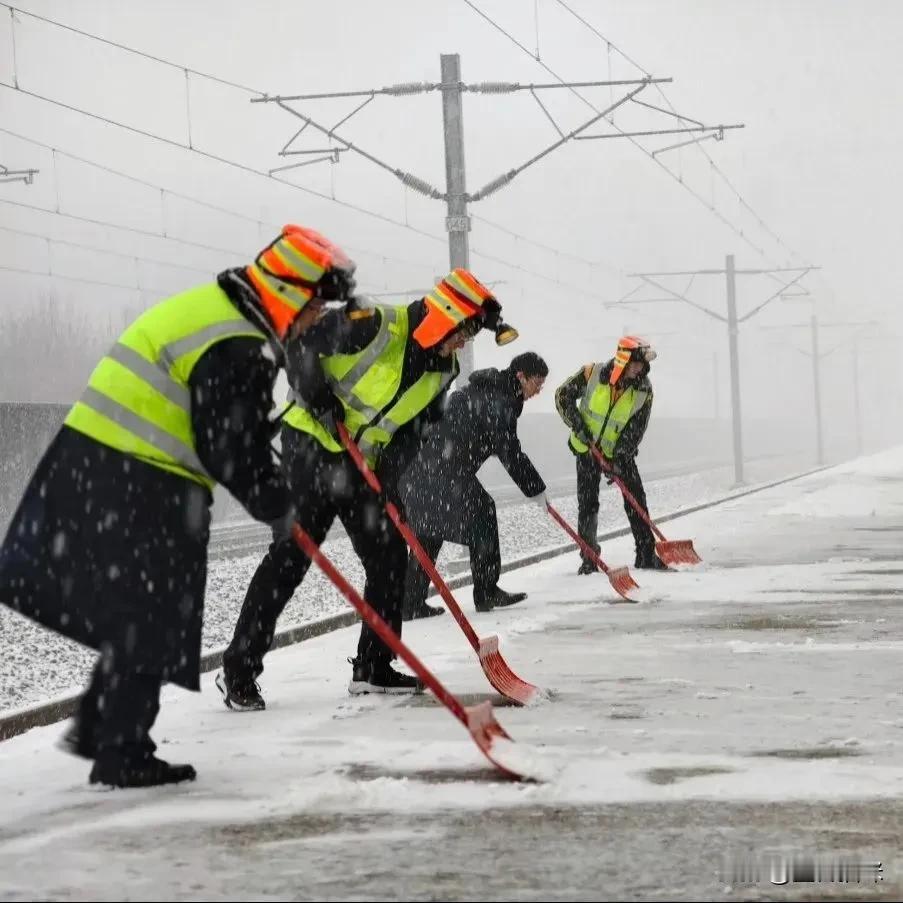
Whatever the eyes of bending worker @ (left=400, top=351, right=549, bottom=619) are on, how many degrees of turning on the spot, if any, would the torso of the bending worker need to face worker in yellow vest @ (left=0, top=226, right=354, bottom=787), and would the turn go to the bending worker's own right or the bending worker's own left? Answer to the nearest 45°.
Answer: approximately 90° to the bending worker's own right

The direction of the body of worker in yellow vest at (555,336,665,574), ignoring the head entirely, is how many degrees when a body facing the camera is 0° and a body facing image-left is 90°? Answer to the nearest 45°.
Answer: approximately 315°

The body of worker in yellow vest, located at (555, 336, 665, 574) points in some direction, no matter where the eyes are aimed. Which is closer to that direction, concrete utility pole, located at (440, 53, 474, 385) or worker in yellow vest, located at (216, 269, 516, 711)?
the worker in yellow vest

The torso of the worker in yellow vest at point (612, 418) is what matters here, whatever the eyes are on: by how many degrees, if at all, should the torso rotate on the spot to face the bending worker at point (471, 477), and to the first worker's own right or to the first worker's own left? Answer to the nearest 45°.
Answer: approximately 45° to the first worker's own right

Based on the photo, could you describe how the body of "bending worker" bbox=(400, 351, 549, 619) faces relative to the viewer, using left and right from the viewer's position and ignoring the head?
facing to the right of the viewer

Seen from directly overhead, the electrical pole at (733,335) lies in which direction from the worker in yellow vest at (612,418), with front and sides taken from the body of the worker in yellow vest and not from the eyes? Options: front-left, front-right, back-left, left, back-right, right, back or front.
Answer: back-left

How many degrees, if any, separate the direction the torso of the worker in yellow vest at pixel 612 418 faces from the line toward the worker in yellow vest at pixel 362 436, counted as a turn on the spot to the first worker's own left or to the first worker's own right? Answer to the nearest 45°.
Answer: approximately 45° to the first worker's own right

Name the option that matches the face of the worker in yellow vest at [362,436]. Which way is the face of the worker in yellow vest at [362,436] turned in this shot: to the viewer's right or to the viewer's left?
to the viewer's right
